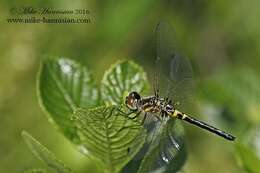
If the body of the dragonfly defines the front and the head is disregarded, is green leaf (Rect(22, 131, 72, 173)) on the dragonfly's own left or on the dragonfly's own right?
on the dragonfly's own left

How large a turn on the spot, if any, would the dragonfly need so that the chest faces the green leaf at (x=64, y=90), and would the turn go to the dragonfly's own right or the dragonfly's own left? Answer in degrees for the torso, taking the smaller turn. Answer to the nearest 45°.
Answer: approximately 45° to the dragonfly's own left

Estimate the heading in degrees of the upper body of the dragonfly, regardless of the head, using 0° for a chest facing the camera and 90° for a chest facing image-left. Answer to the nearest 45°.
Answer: approximately 90°
